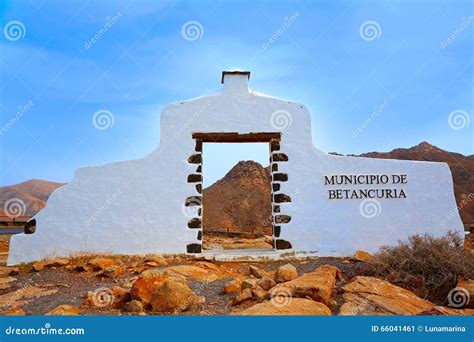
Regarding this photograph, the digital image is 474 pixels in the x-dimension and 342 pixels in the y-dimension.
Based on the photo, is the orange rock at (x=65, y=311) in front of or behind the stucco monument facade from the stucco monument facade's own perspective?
in front

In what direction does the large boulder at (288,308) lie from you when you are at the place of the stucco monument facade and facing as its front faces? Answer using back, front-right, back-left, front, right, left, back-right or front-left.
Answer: front

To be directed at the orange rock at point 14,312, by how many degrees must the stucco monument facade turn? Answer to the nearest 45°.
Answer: approximately 45° to its right

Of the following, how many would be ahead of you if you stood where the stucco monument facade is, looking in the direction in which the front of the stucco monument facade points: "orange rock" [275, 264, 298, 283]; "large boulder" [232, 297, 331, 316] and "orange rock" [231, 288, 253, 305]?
3

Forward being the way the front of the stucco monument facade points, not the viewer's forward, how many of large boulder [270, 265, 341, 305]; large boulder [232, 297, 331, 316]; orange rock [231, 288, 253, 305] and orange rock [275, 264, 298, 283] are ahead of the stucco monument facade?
4

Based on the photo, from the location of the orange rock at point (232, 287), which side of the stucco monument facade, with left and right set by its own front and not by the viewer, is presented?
front

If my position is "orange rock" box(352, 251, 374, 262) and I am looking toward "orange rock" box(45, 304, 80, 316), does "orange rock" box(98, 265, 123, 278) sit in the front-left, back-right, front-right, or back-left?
front-right

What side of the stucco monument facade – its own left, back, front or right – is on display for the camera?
front

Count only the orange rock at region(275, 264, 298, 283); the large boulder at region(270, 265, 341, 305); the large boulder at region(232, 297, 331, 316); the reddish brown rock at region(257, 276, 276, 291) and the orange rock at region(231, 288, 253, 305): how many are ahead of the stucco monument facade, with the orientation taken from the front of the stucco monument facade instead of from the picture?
5

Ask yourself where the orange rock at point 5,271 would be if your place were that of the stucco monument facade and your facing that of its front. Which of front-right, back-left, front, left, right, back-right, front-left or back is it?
right

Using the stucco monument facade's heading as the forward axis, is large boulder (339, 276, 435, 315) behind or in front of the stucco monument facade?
in front

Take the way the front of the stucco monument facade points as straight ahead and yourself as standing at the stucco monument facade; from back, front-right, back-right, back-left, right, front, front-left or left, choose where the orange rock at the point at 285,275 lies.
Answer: front

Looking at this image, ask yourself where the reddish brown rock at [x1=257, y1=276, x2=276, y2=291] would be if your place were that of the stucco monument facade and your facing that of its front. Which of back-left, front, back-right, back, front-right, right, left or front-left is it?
front
